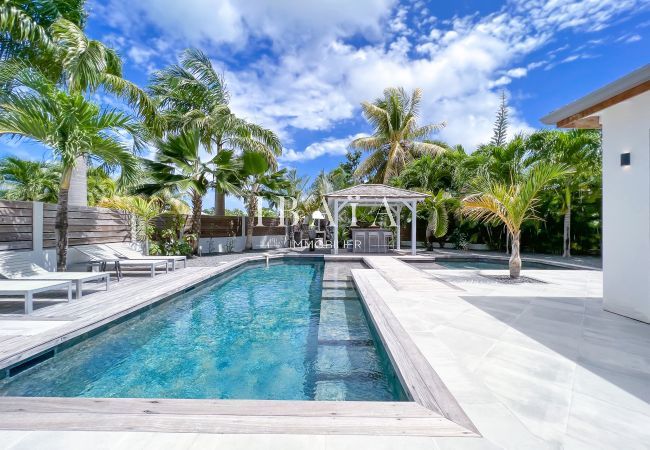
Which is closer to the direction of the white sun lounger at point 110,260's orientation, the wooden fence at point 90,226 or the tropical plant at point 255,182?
the tropical plant

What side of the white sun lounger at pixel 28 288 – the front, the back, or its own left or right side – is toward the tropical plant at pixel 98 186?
left

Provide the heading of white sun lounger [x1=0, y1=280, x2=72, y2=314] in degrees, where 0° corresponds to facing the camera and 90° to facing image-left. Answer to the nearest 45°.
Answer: approximately 270°

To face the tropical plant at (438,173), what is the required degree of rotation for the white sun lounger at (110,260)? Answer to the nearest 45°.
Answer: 0° — it already faces it

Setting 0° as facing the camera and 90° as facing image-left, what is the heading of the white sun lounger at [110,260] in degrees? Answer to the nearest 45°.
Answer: approximately 270°

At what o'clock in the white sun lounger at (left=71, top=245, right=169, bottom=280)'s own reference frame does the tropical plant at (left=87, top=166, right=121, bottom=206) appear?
The tropical plant is roughly at 9 o'clock from the white sun lounger.

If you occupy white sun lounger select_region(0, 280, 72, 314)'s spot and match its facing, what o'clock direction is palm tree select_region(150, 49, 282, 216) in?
The palm tree is roughly at 10 o'clock from the white sun lounger.

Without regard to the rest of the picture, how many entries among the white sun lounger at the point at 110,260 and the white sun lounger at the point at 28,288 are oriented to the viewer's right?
2

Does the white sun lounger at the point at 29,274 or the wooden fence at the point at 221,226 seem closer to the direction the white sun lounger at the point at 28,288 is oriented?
the wooden fence

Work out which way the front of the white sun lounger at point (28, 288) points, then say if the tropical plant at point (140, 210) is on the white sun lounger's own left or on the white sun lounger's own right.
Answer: on the white sun lounger's own left
